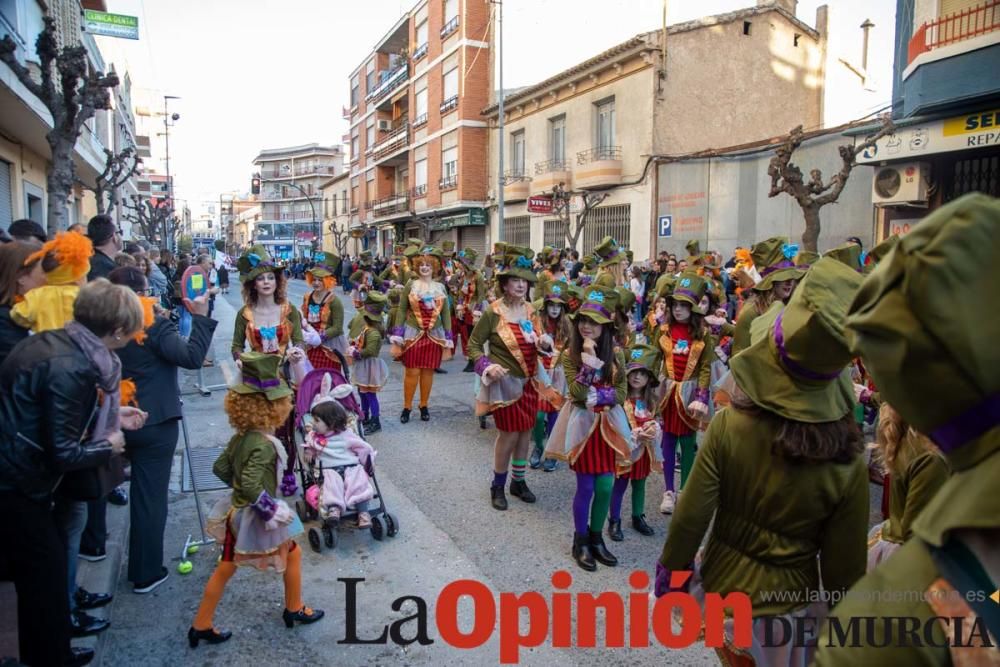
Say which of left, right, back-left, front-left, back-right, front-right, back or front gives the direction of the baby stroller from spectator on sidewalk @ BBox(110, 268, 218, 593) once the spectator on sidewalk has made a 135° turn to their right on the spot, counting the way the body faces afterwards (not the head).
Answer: back-left

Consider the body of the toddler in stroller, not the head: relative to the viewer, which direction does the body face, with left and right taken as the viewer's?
facing the viewer

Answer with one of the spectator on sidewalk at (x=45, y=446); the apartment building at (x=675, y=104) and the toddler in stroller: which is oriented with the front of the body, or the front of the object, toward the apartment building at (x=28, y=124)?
the apartment building at (x=675, y=104)

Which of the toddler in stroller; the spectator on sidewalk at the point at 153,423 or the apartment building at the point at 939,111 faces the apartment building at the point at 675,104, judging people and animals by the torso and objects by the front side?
the spectator on sidewalk

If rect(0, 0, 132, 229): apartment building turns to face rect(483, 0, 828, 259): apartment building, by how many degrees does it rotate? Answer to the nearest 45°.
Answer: approximately 45° to its left

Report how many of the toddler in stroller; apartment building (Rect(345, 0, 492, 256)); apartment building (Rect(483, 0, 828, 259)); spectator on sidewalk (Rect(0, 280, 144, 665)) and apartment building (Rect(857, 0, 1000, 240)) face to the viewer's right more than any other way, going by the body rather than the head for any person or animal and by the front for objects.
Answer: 1

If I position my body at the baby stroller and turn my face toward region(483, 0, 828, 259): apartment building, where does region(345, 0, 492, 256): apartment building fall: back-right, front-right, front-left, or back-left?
front-left

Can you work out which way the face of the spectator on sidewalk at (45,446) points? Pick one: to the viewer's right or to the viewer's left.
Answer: to the viewer's right

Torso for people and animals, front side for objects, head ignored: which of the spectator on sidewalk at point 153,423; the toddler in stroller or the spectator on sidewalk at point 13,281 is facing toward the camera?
the toddler in stroller

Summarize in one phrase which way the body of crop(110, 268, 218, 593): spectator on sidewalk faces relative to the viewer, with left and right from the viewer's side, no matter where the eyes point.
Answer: facing away from the viewer and to the right of the viewer

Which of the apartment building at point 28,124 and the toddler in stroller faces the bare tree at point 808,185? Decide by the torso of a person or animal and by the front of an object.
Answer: the apartment building

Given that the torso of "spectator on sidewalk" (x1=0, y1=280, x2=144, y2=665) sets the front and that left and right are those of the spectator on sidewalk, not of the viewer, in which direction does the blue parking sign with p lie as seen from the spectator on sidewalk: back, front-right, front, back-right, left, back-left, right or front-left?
front-left

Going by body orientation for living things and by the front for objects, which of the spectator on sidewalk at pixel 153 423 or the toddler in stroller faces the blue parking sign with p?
the spectator on sidewalk

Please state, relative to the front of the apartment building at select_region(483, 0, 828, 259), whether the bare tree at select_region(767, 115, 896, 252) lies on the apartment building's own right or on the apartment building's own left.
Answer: on the apartment building's own left

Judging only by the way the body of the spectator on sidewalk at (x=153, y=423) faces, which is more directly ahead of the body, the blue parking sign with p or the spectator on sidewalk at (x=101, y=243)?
the blue parking sign with p

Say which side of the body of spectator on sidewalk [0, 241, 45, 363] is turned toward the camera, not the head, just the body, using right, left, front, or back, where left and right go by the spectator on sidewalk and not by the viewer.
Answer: right

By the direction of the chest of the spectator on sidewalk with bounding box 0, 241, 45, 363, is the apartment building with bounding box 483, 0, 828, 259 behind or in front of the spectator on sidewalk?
in front

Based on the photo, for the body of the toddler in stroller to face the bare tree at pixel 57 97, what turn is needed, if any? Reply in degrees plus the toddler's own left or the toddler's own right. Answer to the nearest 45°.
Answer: approximately 135° to the toddler's own right
